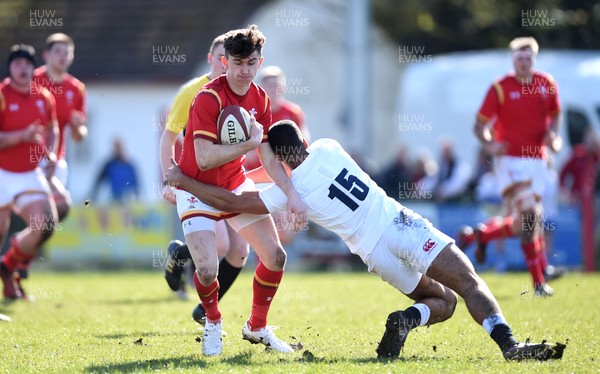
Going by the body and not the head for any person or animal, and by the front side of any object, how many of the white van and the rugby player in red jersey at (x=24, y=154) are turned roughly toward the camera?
1

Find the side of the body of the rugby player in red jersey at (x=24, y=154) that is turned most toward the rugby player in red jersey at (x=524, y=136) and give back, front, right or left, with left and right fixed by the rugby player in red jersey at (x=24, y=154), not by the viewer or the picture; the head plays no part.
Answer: left

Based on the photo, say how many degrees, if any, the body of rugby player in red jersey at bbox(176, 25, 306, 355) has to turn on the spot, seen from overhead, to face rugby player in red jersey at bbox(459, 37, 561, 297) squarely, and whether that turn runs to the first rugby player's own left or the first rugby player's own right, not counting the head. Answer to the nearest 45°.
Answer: approximately 90° to the first rugby player's own left

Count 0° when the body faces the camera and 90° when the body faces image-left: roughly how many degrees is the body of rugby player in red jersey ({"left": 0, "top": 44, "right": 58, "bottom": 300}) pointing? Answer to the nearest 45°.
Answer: approximately 0°
